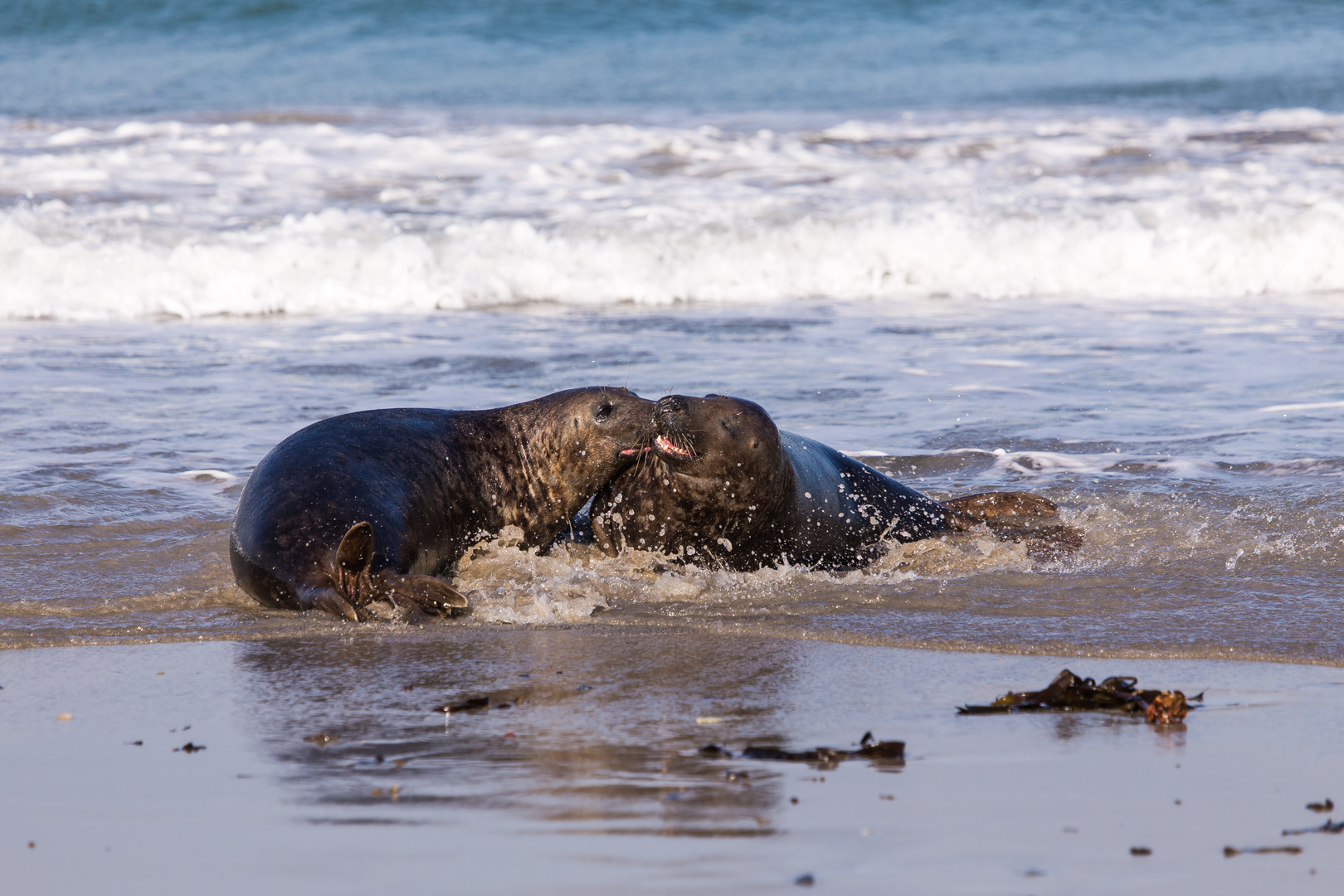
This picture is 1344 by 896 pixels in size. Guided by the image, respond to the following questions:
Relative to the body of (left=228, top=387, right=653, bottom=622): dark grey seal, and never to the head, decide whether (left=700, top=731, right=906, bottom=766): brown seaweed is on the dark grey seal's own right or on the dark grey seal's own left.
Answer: on the dark grey seal's own right

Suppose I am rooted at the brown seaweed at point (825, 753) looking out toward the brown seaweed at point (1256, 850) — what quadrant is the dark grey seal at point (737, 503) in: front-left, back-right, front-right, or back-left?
back-left

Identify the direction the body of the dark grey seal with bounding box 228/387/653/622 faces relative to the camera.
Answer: to the viewer's right

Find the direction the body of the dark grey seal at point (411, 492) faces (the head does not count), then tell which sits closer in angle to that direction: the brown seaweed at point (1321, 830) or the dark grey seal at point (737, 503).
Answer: the dark grey seal

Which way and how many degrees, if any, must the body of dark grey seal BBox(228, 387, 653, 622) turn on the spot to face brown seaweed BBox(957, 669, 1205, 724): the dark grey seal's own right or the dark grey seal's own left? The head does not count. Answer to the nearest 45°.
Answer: approximately 45° to the dark grey seal's own right

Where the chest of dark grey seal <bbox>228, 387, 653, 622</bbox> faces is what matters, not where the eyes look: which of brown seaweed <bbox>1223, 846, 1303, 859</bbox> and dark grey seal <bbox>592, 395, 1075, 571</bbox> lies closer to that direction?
the dark grey seal

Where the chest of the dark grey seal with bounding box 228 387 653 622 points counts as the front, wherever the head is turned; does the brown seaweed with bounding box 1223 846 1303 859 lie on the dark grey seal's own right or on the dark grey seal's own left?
on the dark grey seal's own right

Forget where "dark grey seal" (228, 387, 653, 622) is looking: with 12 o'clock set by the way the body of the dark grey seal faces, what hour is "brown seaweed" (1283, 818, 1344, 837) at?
The brown seaweed is roughly at 2 o'clock from the dark grey seal.

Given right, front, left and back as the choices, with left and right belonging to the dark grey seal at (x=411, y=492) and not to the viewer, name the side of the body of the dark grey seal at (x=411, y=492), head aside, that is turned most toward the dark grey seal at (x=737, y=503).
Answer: front
